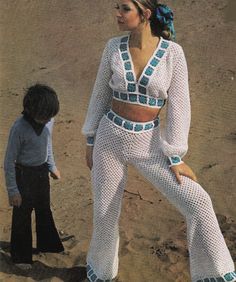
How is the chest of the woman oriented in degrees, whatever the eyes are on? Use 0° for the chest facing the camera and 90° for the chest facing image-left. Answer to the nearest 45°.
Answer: approximately 0°

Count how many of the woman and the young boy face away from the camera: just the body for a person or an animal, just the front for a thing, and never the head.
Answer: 0

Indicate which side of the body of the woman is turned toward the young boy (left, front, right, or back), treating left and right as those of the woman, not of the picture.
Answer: right

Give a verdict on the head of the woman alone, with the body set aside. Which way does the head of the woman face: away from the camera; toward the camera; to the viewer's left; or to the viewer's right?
to the viewer's left

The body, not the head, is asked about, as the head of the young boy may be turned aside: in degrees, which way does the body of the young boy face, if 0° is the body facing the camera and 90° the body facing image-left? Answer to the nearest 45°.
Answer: approximately 315°
